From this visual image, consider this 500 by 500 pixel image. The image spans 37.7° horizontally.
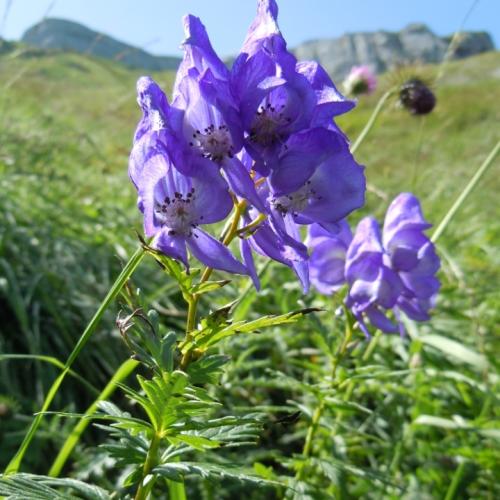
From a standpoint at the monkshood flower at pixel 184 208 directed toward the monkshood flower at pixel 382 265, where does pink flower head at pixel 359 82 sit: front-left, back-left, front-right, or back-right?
front-left

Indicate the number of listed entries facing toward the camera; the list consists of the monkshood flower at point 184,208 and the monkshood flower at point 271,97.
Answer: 2

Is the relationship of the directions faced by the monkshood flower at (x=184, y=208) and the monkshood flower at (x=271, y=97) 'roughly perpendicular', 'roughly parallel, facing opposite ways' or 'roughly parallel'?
roughly parallel

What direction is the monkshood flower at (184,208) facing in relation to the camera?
toward the camera

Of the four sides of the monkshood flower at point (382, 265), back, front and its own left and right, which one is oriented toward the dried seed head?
back

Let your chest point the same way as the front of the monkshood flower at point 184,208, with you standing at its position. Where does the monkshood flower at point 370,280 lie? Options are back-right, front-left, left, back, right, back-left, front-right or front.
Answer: back-left

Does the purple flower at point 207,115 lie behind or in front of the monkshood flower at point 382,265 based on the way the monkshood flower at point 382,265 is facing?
in front

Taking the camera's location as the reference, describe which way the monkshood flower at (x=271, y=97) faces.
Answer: facing the viewer
